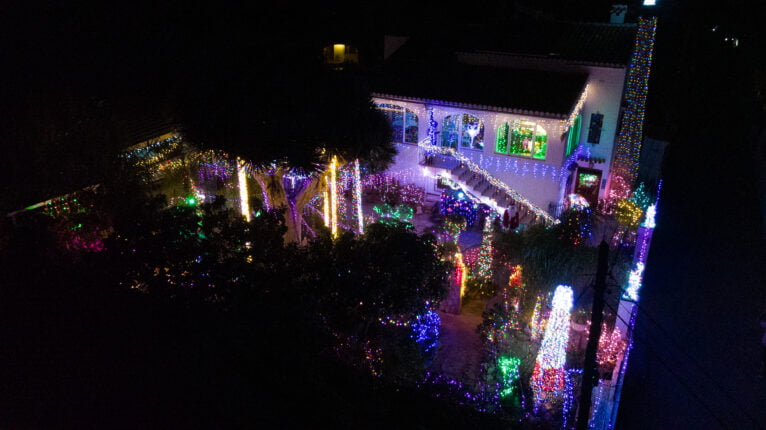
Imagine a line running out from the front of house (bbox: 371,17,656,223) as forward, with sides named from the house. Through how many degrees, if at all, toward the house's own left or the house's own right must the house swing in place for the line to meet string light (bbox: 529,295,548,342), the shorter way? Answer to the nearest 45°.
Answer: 0° — it already faces it

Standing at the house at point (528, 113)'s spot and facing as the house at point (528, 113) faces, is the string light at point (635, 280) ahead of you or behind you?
ahead

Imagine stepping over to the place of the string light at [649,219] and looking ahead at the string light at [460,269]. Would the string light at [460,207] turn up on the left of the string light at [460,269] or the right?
right

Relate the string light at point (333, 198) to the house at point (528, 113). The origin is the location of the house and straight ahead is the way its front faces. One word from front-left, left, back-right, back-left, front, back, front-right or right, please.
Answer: front-right

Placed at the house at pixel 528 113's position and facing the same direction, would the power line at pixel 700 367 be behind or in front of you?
in front

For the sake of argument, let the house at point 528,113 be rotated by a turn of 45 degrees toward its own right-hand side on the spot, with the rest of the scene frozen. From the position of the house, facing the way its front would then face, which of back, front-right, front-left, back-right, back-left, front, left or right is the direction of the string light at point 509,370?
front-left

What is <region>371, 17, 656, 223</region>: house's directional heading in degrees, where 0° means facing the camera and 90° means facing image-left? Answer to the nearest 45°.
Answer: approximately 0°

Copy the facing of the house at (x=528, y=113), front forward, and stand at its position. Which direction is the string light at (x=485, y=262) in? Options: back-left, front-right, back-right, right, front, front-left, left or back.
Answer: front

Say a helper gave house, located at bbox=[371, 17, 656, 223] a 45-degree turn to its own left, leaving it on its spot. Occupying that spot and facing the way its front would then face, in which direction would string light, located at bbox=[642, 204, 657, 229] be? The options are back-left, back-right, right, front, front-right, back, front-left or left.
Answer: front

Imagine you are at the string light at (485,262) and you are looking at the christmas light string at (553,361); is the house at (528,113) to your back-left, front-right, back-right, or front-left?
back-left

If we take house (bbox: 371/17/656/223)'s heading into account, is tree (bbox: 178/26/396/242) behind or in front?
in front
